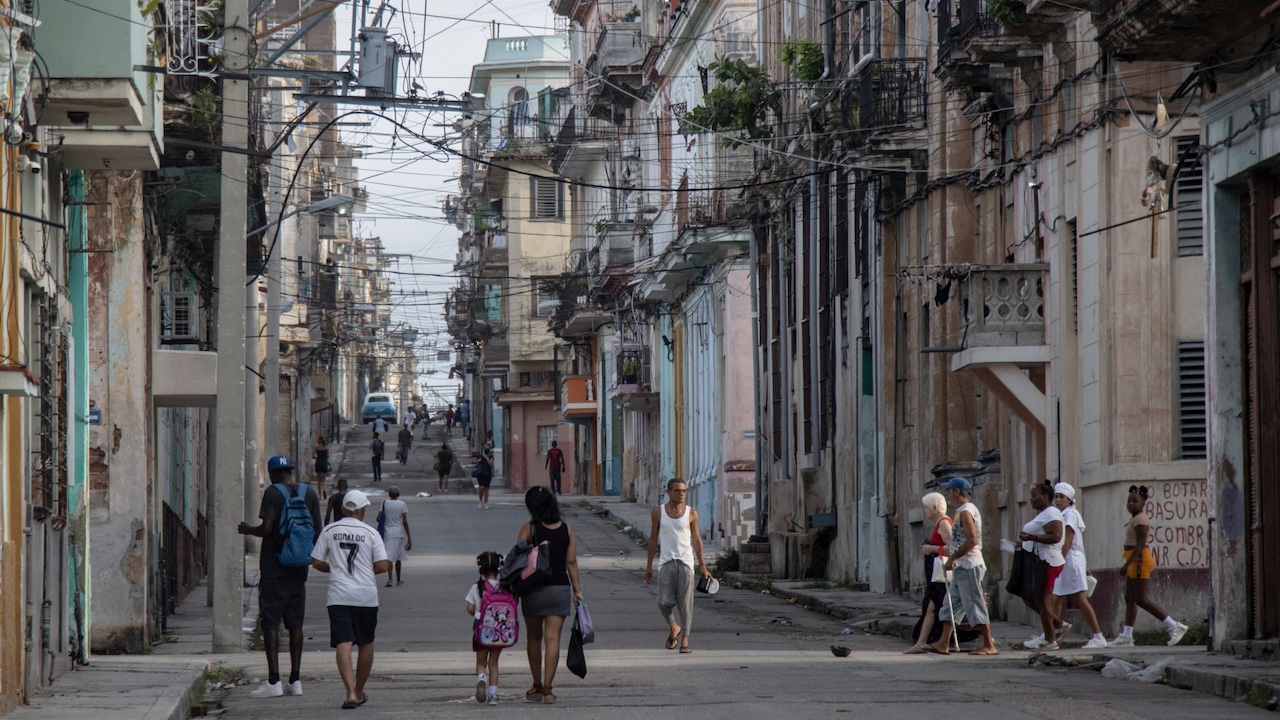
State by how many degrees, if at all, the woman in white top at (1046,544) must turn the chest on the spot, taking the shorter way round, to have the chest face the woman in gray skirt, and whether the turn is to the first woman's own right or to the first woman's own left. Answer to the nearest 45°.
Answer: approximately 45° to the first woman's own left

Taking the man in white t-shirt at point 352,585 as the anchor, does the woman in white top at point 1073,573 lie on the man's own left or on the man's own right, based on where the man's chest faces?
on the man's own right

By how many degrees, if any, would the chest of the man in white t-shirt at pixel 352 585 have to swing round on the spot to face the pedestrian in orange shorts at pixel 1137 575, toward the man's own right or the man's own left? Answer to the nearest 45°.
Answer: approximately 45° to the man's own right

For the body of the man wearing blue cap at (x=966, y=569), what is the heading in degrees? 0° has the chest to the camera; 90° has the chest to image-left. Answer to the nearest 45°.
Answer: approximately 90°

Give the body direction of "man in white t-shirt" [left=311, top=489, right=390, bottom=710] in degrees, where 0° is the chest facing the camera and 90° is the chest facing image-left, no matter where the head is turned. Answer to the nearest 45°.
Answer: approximately 180°

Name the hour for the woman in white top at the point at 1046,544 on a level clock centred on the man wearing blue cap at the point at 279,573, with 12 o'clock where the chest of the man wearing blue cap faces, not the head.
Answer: The woman in white top is roughly at 4 o'clock from the man wearing blue cap.

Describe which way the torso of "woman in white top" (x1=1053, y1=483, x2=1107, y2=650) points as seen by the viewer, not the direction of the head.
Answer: to the viewer's left

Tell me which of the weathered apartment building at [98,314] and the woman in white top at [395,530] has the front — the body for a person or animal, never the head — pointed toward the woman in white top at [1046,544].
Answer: the weathered apartment building

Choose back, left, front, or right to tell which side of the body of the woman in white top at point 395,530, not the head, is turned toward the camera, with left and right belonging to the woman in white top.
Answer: back
